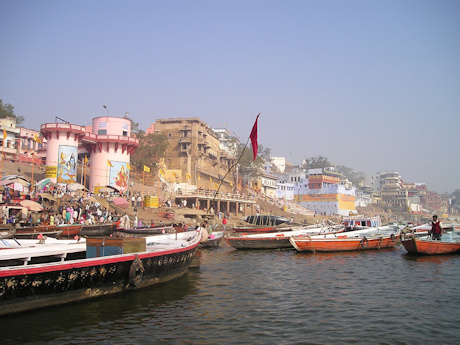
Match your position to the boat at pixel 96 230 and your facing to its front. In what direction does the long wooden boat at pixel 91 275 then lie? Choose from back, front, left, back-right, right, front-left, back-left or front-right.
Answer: right

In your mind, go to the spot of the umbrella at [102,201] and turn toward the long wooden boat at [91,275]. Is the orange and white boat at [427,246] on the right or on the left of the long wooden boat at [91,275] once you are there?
left

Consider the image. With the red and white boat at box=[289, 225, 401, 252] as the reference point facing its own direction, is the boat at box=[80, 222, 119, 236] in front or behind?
in front

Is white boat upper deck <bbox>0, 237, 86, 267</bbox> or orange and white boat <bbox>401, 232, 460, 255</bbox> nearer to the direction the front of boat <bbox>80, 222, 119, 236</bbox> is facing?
the orange and white boat

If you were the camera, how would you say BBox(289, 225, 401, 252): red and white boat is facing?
facing to the left of the viewer

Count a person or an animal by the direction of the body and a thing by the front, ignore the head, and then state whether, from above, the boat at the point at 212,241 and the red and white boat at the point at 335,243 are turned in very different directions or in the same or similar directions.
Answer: very different directions

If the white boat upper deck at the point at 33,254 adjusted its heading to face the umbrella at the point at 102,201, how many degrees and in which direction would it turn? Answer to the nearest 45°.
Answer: approximately 90° to its left
